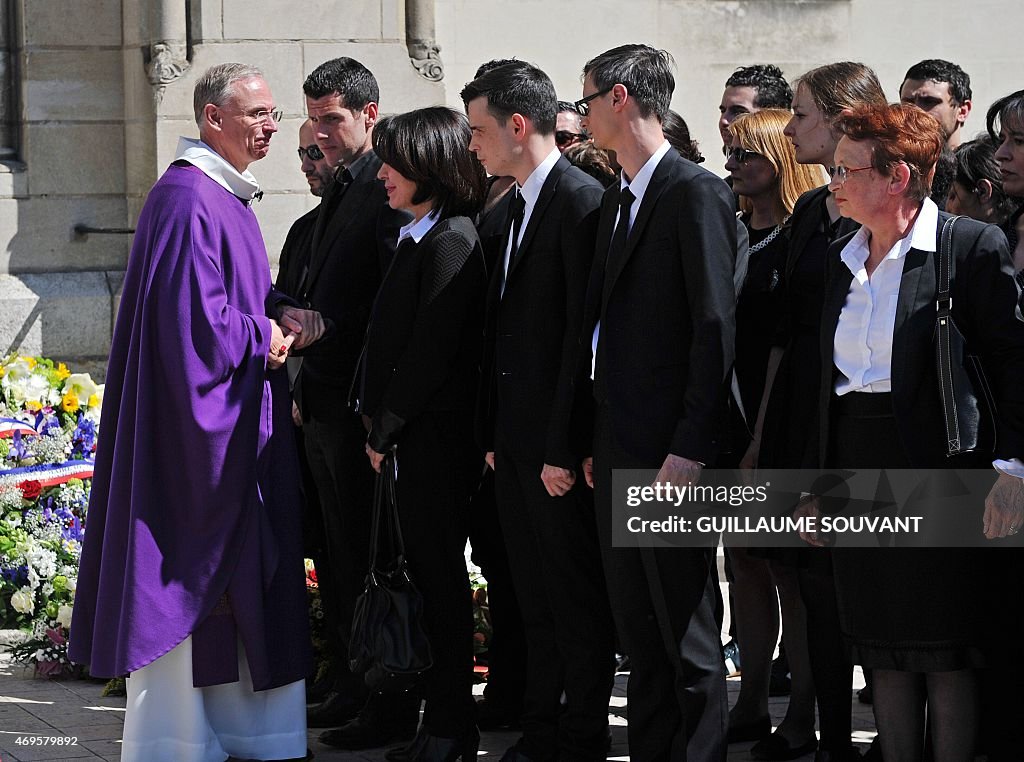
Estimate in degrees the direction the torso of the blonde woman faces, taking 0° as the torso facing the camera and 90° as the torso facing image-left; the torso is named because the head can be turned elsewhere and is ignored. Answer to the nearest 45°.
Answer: approximately 45°

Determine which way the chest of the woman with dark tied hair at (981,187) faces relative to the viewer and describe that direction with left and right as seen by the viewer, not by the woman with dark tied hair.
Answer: facing to the left of the viewer

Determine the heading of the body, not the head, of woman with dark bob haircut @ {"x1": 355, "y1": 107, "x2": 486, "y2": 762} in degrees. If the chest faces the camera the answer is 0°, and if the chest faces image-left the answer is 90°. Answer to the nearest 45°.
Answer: approximately 90°

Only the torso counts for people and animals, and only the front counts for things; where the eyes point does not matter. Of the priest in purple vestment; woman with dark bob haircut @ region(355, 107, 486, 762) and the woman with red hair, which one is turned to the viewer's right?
the priest in purple vestment

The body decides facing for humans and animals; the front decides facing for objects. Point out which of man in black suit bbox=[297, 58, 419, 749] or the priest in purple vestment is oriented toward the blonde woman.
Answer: the priest in purple vestment

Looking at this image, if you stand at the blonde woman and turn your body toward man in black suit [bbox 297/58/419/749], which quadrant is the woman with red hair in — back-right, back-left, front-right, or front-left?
back-left

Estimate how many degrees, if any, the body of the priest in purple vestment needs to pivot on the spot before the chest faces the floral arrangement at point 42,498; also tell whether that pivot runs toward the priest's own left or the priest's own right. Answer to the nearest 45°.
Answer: approximately 90° to the priest's own left

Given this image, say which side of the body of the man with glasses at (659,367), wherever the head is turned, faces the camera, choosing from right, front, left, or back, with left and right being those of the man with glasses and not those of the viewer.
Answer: left
